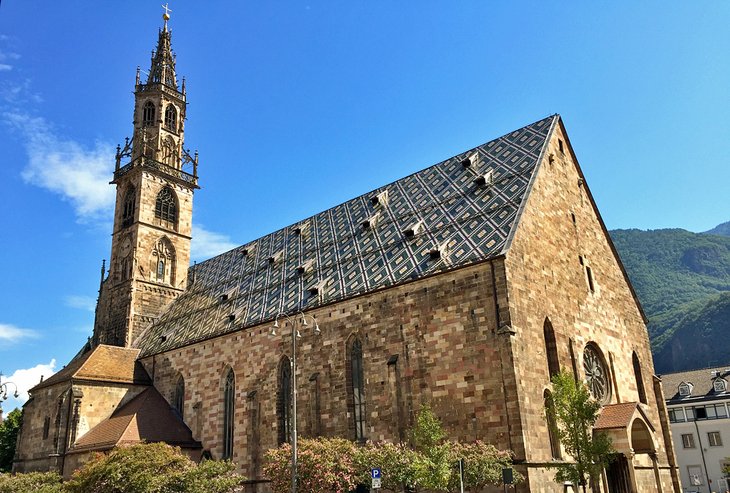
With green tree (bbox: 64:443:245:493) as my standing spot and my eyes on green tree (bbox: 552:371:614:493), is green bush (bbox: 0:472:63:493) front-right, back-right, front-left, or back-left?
back-left

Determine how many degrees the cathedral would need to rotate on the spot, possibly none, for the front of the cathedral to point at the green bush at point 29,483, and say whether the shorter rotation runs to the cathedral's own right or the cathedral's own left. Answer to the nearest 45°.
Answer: approximately 135° to the cathedral's own right

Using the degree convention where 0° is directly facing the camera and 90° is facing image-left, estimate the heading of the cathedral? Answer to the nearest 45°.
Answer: approximately 315°

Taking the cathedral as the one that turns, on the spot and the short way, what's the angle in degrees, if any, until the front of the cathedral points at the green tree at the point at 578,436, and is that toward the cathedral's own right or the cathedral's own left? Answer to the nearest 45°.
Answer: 0° — it already faces it
